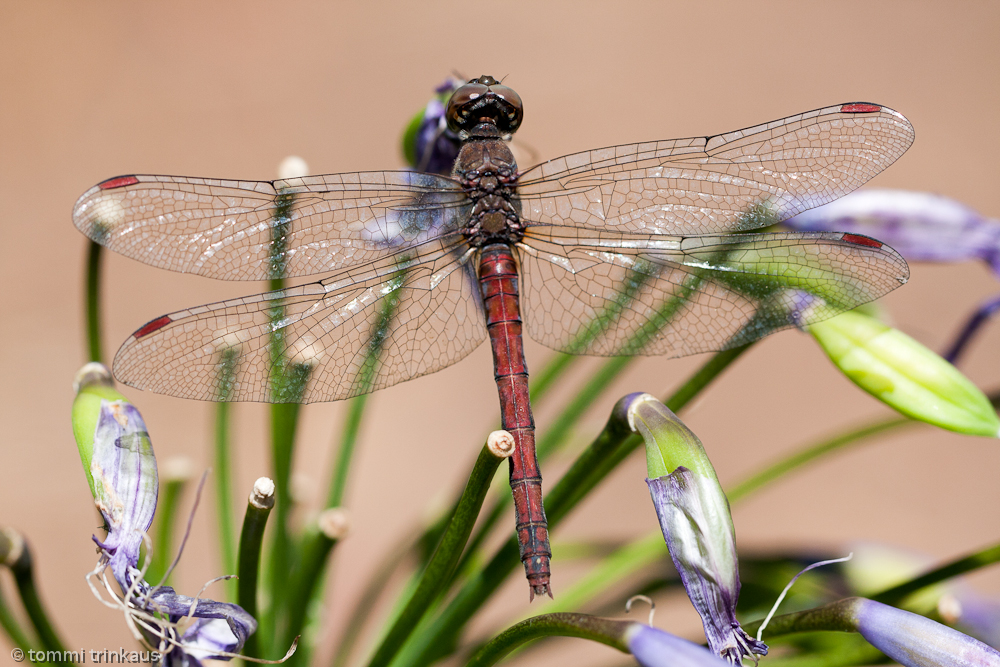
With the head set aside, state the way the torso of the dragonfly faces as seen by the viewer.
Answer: away from the camera
